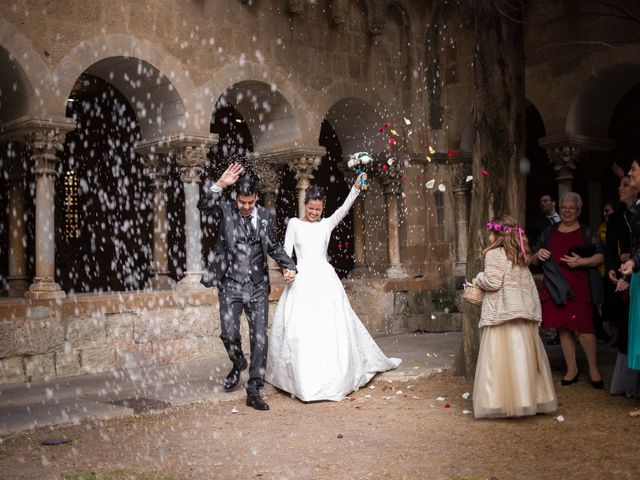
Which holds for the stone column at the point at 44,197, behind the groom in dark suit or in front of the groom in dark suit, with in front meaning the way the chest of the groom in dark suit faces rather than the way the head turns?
behind

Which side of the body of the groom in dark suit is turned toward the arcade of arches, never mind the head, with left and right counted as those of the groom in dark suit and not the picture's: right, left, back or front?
back

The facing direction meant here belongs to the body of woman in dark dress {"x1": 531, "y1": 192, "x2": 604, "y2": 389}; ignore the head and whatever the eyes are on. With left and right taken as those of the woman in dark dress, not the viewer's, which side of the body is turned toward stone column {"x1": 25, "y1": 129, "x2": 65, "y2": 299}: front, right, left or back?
right

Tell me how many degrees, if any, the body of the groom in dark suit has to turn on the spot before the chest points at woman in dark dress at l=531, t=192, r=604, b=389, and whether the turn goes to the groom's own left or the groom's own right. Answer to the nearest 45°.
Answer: approximately 90° to the groom's own left

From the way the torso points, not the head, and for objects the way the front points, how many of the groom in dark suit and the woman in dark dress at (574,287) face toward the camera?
2

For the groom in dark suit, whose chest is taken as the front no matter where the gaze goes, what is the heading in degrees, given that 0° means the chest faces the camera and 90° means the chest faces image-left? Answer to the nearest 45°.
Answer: approximately 0°
